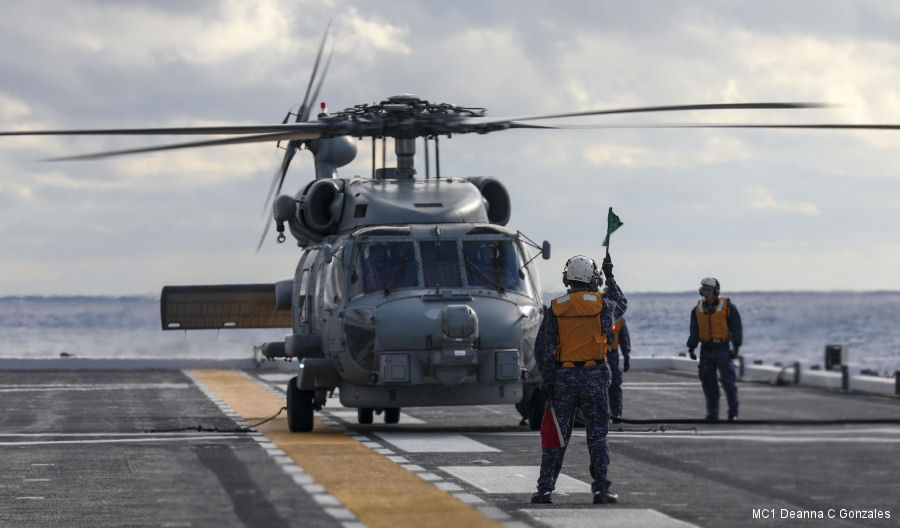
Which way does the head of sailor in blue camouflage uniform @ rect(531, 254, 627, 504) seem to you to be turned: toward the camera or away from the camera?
away from the camera

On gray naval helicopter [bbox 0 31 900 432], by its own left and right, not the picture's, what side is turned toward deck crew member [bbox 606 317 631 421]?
left

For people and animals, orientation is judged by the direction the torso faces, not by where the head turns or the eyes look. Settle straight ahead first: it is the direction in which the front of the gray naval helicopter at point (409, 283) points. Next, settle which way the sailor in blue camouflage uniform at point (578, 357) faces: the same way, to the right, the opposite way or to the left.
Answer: the opposite way

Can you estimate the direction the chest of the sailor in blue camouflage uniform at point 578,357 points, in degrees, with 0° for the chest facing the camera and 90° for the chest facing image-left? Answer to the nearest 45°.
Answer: approximately 180°

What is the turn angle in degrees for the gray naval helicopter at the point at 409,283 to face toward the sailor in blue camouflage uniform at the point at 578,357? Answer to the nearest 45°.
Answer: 0° — it already faces them

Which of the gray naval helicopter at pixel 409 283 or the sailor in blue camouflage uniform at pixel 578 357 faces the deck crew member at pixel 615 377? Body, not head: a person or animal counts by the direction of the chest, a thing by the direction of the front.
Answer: the sailor in blue camouflage uniform

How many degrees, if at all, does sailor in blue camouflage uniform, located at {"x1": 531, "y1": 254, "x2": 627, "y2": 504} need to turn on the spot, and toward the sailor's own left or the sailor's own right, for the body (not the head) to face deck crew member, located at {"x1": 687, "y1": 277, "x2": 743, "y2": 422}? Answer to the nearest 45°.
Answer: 0° — they already face them

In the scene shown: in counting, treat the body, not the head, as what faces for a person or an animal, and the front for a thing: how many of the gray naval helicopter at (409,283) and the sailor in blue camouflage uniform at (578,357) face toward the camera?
1

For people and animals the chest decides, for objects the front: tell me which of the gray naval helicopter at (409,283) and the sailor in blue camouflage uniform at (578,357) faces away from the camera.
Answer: the sailor in blue camouflage uniform

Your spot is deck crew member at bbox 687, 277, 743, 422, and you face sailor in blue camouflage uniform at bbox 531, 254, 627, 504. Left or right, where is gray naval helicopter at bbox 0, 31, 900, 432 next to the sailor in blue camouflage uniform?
right

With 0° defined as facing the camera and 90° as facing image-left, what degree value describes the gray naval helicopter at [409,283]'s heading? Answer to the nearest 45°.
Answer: approximately 0°
